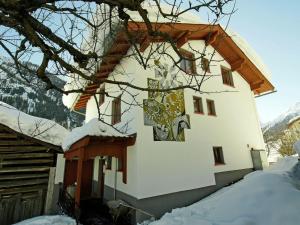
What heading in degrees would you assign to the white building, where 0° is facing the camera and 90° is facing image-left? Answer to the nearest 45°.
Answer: approximately 45°

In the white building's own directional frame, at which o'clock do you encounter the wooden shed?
The wooden shed is roughly at 1 o'clock from the white building.
